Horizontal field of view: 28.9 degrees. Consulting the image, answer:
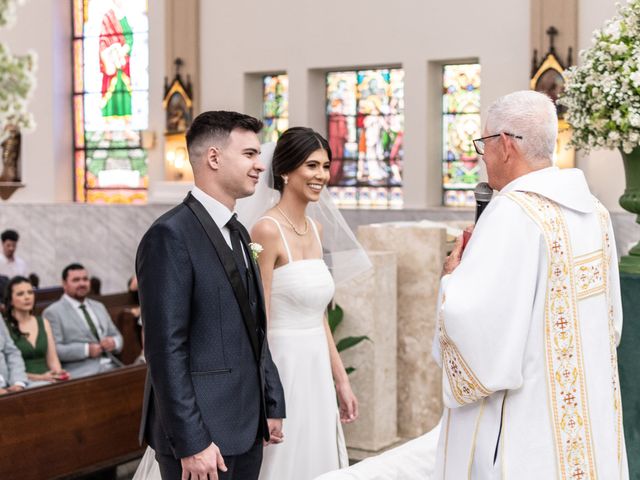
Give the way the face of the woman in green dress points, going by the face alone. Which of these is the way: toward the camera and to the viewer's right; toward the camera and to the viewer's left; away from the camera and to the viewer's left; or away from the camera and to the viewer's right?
toward the camera and to the viewer's right

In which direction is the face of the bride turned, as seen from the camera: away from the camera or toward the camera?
toward the camera

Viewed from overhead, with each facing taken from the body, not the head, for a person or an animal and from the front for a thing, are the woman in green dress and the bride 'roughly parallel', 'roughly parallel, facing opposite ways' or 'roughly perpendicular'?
roughly parallel

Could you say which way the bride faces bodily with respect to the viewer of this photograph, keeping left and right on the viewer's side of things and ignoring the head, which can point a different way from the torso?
facing the viewer and to the right of the viewer

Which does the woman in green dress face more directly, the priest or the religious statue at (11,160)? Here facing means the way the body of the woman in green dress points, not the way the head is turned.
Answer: the priest

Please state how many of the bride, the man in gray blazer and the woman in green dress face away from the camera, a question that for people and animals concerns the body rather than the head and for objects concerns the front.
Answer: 0

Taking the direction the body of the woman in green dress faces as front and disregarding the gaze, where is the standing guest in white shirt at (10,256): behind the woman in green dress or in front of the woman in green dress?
behind

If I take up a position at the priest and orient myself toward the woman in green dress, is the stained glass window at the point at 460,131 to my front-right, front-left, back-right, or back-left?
front-right

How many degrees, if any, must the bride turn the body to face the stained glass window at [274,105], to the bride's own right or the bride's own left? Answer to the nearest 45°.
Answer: approximately 135° to the bride's own left

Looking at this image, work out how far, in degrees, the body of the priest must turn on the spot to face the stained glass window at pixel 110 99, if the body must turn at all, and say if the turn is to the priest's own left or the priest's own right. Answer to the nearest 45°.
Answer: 0° — they already face it

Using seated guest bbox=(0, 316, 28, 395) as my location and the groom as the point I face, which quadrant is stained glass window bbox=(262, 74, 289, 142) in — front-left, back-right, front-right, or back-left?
back-left

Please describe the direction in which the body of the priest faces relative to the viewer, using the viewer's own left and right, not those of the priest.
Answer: facing away from the viewer and to the left of the viewer

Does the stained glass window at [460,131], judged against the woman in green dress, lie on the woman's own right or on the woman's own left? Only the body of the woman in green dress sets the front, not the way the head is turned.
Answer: on the woman's own left

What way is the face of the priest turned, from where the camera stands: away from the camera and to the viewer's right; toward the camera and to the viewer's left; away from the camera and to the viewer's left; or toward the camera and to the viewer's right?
away from the camera and to the viewer's left

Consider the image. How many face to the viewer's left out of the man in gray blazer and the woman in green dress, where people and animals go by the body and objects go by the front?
0

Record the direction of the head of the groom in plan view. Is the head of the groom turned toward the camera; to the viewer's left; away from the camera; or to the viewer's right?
to the viewer's right
